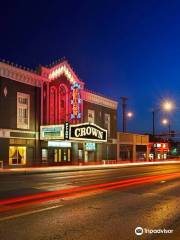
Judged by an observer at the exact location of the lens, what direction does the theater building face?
facing the viewer and to the right of the viewer
